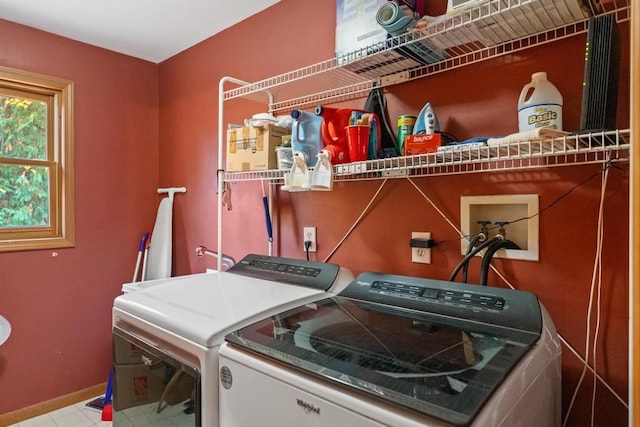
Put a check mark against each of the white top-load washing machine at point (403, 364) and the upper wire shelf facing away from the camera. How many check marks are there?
0

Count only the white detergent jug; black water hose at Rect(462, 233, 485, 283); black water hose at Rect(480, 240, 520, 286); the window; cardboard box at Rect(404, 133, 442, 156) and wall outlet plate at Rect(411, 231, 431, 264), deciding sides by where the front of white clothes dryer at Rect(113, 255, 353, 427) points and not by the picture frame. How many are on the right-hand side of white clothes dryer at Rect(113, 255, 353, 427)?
1

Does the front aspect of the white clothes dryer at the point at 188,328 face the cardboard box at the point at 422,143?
no

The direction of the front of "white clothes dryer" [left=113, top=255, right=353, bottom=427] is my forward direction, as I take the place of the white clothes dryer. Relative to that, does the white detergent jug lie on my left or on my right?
on my left

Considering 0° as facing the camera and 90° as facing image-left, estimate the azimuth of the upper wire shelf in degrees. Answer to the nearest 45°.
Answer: approximately 45°

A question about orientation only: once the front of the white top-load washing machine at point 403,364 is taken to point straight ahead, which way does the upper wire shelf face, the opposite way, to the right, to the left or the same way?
the same way

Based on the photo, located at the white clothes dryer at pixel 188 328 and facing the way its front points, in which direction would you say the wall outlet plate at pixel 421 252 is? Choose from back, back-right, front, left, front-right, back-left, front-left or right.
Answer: back-left

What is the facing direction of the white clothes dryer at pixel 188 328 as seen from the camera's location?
facing the viewer and to the left of the viewer
